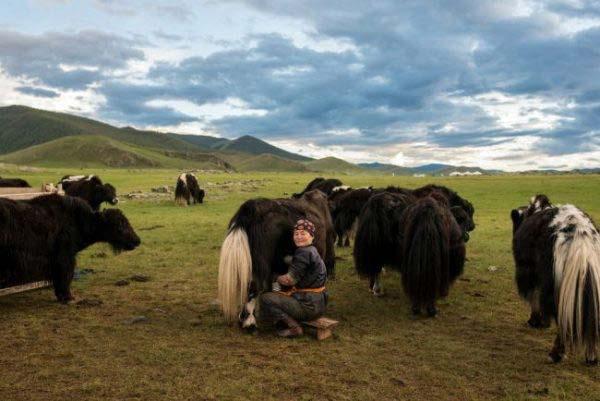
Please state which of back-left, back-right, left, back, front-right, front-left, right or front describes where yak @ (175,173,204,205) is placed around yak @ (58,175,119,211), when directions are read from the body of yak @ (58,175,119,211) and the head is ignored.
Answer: front-left

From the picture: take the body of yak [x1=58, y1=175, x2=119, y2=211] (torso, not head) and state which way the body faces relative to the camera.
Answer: to the viewer's right

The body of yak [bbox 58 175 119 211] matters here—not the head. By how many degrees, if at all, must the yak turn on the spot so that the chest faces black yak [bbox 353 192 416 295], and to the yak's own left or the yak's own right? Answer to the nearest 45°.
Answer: approximately 90° to the yak's own right

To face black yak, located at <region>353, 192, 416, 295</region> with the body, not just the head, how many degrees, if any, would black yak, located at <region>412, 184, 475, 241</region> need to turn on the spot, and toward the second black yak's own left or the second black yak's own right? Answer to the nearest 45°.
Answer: approximately 135° to the second black yak's own right

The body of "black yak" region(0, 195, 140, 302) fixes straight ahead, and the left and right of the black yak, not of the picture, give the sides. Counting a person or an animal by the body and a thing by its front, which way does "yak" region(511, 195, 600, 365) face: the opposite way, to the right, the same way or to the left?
to the left

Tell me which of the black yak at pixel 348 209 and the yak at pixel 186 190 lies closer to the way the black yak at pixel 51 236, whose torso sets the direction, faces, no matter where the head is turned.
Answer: the black yak

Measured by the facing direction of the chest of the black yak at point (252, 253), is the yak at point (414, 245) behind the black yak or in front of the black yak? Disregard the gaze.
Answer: in front

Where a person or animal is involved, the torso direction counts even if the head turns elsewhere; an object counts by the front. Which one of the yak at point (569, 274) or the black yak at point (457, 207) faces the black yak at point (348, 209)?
the yak

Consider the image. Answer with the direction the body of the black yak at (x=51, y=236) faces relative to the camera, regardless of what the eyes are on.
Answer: to the viewer's right

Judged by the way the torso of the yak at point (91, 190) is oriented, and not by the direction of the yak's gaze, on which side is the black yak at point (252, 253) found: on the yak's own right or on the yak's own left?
on the yak's own right

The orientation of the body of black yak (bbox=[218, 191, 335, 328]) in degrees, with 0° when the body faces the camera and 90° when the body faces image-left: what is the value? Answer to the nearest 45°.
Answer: approximately 225°

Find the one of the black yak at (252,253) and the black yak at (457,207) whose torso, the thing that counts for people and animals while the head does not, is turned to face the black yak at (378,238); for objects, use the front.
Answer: the black yak at (252,253)

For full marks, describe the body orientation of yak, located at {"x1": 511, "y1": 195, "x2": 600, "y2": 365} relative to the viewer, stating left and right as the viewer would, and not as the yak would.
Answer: facing away from the viewer and to the left of the viewer
